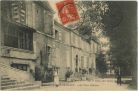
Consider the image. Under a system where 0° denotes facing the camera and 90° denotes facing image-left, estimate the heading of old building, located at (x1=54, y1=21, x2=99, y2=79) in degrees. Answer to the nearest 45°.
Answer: approximately 315°

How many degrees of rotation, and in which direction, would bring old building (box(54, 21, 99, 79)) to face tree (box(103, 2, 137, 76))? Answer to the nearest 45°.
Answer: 0° — it already faces it

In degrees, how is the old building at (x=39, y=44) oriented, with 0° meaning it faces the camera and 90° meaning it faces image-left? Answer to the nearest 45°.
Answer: approximately 315°

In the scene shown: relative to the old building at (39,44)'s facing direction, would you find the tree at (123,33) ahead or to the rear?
ahead

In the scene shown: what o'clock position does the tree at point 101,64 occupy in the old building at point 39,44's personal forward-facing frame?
The tree is roughly at 9 o'clock from the old building.
